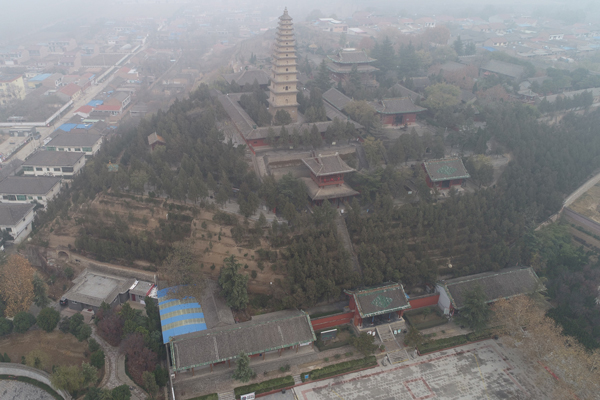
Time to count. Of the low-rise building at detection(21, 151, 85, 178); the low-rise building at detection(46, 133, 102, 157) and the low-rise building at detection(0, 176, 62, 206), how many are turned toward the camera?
3

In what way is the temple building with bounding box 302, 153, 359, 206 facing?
toward the camera

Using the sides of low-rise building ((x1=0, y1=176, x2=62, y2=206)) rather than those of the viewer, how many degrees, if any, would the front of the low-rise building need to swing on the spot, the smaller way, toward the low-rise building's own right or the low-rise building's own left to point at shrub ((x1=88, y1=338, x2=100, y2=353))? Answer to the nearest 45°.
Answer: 0° — it already faces it

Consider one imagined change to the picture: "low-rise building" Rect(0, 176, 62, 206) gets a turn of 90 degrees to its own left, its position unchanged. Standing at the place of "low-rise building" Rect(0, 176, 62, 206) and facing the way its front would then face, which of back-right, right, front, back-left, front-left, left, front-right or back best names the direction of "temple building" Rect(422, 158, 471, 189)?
front-right

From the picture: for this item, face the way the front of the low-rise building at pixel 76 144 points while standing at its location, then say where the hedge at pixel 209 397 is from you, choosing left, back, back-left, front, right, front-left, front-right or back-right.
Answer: front

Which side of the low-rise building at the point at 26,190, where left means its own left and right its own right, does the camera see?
front

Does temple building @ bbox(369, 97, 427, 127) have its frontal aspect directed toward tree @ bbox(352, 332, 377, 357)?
yes

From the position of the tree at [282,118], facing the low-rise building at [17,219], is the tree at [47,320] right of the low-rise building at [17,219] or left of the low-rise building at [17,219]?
left

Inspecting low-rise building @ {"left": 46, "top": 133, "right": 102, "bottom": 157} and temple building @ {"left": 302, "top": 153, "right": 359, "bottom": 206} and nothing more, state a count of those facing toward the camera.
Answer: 2

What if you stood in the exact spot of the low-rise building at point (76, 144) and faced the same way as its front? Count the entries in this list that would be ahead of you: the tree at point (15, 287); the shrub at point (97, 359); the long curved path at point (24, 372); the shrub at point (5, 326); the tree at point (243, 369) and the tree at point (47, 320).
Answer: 6

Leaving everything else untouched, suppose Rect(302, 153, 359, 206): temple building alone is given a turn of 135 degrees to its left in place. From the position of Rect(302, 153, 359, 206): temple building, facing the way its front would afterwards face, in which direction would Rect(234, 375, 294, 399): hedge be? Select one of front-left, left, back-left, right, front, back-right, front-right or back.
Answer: back-right

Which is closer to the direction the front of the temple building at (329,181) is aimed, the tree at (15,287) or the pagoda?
the tree

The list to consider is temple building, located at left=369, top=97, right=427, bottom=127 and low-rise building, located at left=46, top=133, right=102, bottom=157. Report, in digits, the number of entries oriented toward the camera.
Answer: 2

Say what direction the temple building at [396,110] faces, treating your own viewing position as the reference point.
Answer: facing the viewer

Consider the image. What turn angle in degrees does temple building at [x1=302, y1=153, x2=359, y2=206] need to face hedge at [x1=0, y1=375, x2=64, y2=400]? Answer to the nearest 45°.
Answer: approximately 45° to its right
